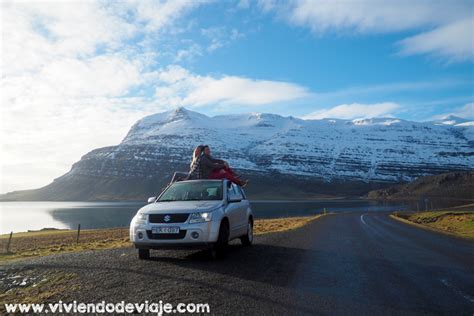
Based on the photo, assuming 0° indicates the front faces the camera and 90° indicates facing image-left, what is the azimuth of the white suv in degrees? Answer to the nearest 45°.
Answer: approximately 45°

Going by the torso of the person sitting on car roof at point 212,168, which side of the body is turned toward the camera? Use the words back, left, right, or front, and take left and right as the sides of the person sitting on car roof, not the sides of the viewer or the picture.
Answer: right

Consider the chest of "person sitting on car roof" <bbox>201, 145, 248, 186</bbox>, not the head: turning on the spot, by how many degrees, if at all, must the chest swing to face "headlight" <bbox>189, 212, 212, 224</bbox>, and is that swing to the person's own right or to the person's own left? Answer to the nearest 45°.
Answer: approximately 90° to the person's own right

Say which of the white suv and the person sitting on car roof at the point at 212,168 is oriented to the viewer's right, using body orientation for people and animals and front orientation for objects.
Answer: the person sitting on car roof

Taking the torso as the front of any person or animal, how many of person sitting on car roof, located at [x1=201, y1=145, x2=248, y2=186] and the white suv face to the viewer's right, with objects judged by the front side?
1
